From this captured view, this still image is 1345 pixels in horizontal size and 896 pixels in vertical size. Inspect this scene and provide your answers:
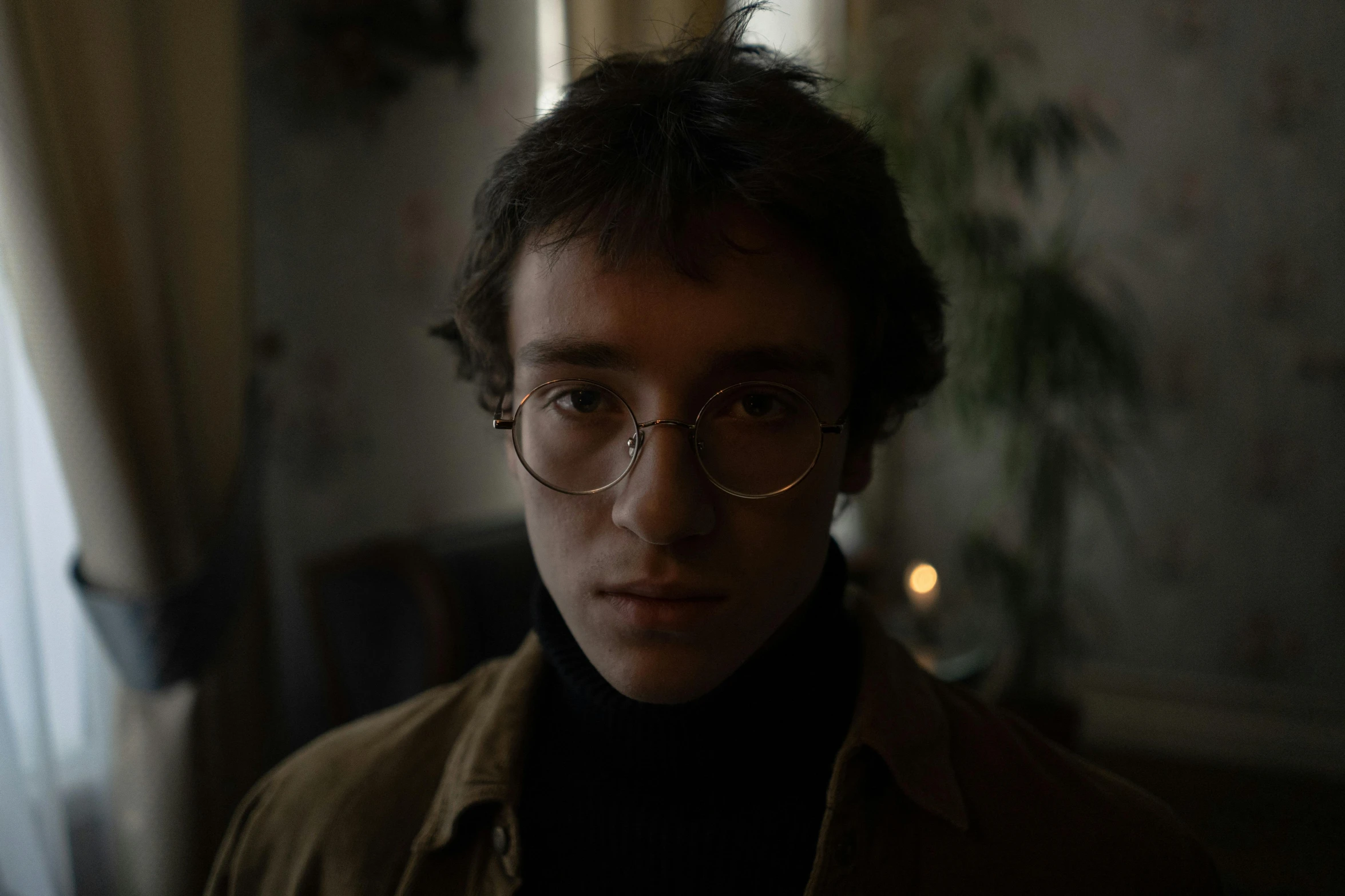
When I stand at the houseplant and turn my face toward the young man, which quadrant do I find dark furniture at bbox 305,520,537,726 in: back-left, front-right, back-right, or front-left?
front-right

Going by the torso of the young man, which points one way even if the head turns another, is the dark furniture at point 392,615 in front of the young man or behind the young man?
behind

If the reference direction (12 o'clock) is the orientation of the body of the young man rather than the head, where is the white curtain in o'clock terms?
The white curtain is roughly at 4 o'clock from the young man.

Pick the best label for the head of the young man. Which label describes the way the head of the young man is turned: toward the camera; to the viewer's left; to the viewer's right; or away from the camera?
toward the camera

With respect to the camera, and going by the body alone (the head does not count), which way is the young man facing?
toward the camera

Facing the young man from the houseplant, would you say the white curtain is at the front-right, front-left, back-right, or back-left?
front-right

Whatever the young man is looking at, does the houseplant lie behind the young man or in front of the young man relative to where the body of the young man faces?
behind

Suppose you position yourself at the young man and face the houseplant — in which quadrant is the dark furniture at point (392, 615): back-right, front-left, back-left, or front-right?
front-left
